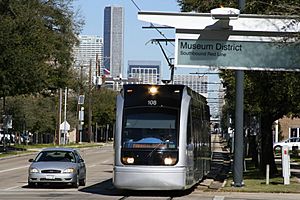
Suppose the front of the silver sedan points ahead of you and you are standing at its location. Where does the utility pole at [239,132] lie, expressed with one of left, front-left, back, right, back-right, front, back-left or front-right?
left

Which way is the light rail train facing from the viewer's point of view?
toward the camera

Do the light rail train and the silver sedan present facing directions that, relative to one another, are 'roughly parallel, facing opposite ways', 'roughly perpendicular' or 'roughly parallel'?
roughly parallel

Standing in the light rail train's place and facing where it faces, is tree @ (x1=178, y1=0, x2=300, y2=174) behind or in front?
behind

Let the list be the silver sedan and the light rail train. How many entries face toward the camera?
2

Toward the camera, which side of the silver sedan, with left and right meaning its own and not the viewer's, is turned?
front

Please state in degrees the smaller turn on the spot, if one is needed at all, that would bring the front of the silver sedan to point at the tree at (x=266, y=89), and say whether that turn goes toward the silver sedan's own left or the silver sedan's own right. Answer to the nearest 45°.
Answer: approximately 90° to the silver sedan's own left

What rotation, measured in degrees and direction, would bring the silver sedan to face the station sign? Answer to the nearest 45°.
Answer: approximately 90° to its left

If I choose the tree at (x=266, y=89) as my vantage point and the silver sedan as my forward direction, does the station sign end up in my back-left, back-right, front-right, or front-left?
front-left
